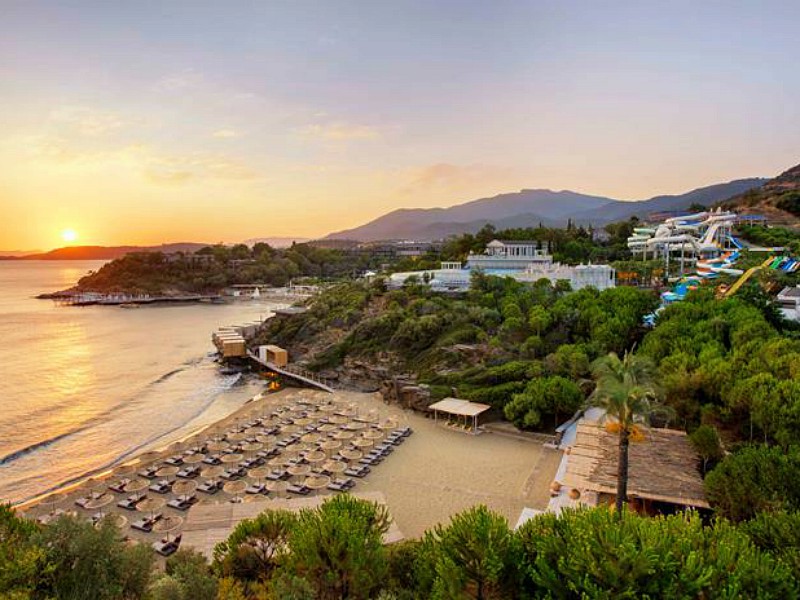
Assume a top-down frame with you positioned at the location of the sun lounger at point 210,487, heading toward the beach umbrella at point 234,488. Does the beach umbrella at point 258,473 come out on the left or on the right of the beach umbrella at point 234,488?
left

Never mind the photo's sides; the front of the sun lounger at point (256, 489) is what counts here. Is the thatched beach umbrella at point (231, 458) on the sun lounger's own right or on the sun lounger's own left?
on the sun lounger's own right
